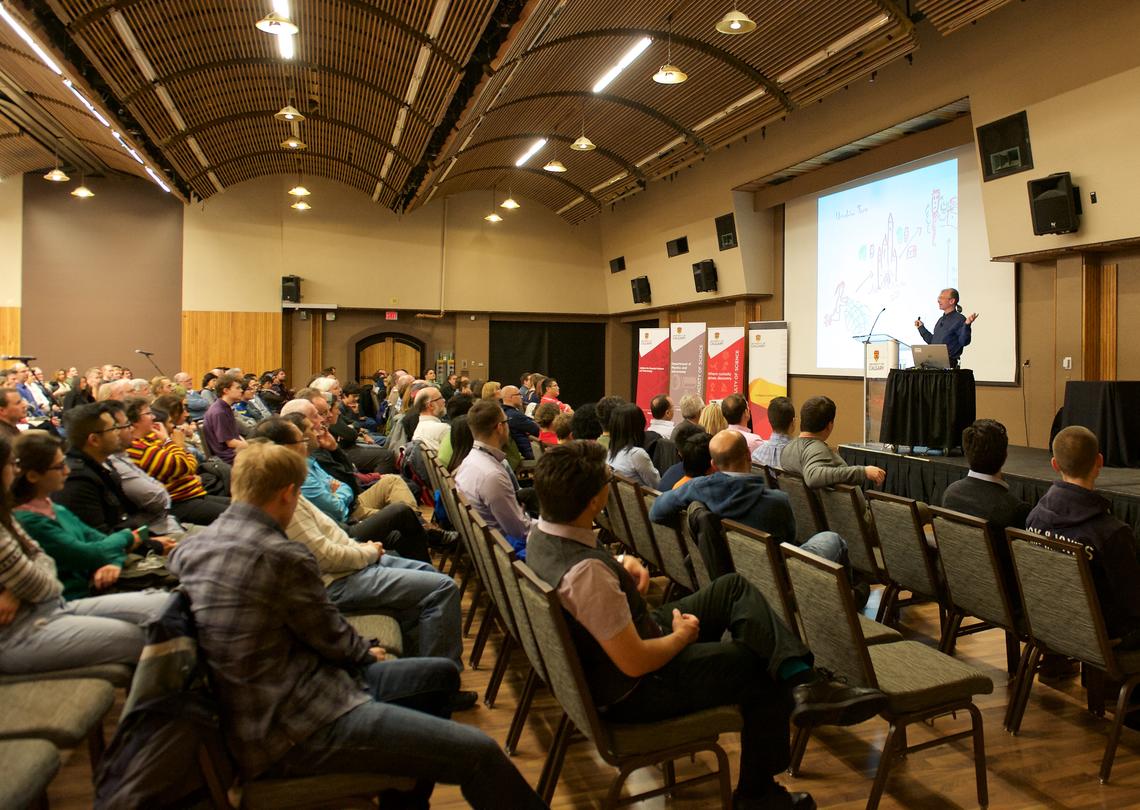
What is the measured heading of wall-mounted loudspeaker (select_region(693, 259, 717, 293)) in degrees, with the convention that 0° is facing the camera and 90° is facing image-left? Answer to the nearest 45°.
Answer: approximately 45°

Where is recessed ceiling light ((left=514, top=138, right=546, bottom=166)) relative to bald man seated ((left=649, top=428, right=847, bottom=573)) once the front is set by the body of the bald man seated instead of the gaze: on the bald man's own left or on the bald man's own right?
on the bald man's own left

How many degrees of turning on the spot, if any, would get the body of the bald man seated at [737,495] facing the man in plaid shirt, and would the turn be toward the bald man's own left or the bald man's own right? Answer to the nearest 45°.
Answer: approximately 180°

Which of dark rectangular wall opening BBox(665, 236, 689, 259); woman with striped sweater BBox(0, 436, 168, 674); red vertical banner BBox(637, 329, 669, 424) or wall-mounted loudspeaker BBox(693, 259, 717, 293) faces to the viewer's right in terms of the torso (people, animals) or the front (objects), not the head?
the woman with striped sweater

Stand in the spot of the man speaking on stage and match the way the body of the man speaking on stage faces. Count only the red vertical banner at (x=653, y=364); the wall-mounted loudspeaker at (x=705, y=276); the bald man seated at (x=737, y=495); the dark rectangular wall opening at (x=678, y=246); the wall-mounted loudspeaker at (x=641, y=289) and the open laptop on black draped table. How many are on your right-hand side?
4

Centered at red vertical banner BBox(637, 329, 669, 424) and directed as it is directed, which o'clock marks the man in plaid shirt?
The man in plaid shirt is roughly at 12 o'clock from the red vertical banner.

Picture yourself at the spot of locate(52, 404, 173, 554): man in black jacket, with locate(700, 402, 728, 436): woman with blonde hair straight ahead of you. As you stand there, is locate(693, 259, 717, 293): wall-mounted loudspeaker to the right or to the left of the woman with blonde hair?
left

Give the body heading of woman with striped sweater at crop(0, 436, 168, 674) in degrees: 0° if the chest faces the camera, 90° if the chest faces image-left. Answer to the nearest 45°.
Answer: approximately 270°

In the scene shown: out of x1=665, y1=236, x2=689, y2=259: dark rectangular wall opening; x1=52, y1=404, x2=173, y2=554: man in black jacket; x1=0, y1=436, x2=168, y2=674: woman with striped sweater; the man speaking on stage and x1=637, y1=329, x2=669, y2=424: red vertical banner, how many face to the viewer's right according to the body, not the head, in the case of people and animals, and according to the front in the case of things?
2

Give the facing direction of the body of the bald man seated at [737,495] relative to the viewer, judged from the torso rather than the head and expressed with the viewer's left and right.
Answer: facing away from the viewer and to the right of the viewer

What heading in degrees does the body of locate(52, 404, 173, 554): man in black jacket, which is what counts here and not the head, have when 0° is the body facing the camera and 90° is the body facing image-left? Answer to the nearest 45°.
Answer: approximately 270°

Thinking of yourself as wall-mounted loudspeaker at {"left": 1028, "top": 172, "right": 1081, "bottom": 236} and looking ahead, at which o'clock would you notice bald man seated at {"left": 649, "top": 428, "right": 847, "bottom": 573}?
The bald man seated is roughly at 11 o'clock from the wall-mounted loudspeaker.

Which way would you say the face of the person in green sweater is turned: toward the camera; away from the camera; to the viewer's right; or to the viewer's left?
to the viewer's right
